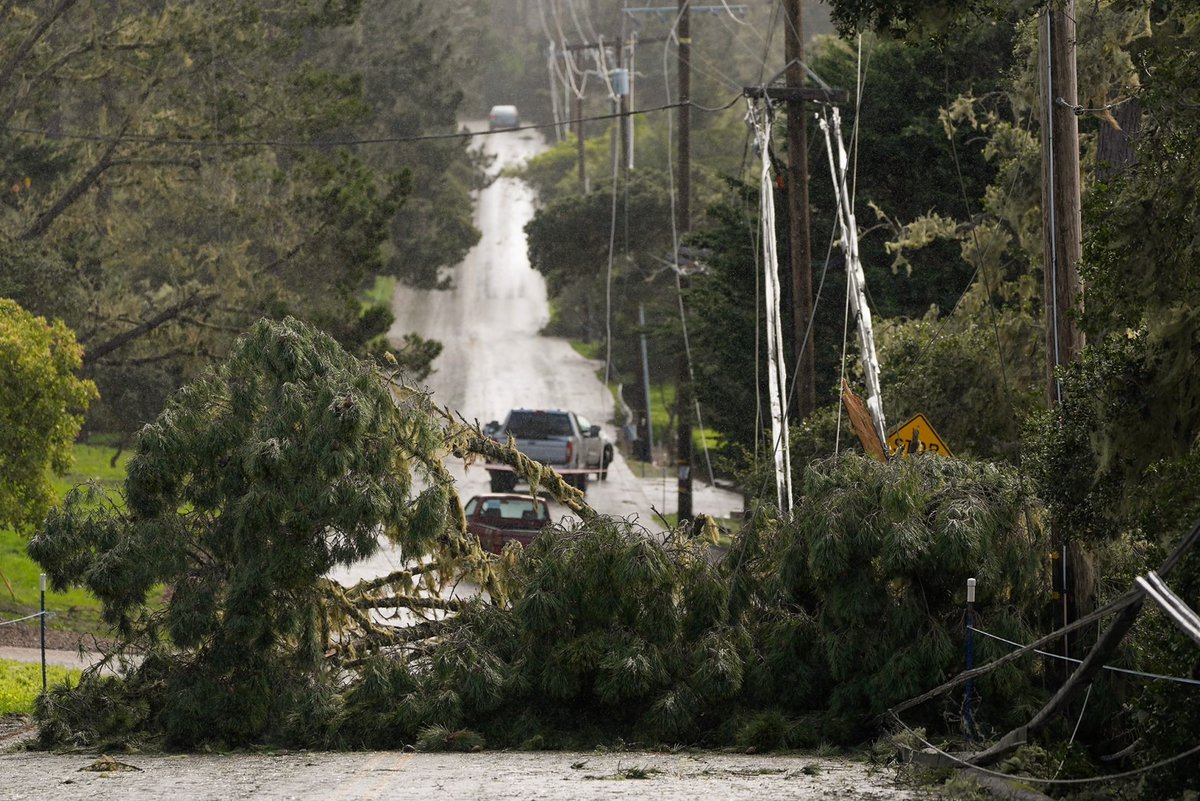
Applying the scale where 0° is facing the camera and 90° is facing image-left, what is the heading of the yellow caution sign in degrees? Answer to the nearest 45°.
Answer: approximately 0°

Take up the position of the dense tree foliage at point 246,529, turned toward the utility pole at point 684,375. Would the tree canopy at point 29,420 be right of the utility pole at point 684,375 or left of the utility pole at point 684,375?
left

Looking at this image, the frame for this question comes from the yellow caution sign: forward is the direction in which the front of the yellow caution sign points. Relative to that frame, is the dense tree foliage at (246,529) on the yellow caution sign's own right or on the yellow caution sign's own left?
on the yellow caution sign's own right

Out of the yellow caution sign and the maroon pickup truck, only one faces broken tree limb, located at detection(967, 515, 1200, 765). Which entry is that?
the yellow caution sign

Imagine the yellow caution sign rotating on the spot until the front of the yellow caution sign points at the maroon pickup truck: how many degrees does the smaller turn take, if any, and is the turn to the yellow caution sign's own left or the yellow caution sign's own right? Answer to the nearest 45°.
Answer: approximately 135° to the yellow caution sign's own right
